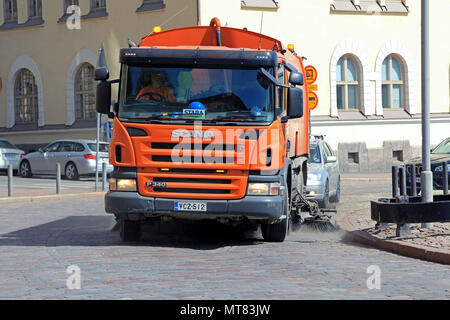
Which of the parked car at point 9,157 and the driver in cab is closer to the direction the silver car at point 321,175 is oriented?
the driver in cab

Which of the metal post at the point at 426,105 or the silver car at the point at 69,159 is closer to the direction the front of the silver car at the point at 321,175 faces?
the metal post

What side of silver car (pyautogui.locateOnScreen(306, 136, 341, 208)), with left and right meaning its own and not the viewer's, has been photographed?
front

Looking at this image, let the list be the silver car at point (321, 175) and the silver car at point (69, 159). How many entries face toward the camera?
1

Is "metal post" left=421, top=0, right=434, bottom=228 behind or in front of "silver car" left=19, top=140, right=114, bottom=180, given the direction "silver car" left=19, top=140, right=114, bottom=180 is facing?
behind

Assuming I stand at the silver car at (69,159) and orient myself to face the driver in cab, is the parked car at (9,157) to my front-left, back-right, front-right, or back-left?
back-right

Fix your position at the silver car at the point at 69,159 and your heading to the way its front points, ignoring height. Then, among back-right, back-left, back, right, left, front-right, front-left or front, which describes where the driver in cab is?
back-left

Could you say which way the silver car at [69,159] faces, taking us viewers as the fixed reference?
facing away from the viewer and to the left of the viewer

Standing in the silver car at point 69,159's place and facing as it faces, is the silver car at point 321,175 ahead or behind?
behind

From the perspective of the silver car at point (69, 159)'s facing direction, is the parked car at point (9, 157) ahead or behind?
ahead
